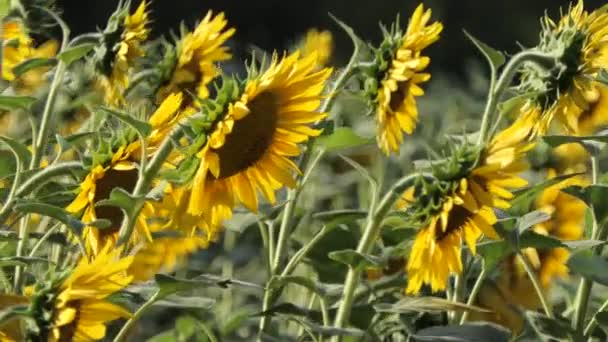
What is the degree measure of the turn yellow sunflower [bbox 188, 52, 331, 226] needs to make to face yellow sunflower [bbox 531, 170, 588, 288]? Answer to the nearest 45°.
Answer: approximately 90° to its left
